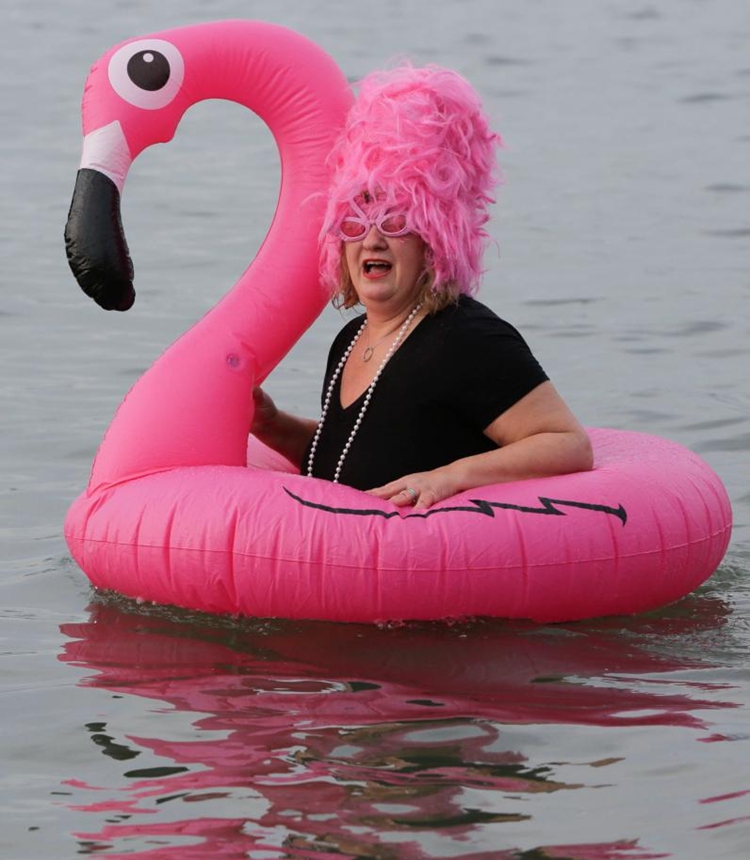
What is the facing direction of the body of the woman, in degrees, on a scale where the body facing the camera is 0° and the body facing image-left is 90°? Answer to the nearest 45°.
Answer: approximately 45°

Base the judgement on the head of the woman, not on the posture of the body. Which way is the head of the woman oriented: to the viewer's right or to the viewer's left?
to the viewer's left

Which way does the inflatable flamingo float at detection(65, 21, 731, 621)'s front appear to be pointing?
to the viewer's left
